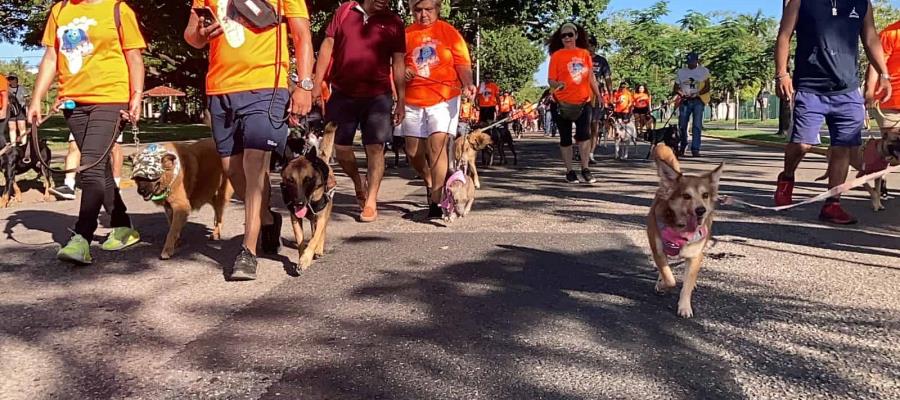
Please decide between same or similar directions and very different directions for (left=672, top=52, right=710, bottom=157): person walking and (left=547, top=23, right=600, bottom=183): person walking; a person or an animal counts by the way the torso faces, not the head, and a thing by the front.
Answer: same or similar directions

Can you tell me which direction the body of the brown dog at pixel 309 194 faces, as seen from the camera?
toward the camera

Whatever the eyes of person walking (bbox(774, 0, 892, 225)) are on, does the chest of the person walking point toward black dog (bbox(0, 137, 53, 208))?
no

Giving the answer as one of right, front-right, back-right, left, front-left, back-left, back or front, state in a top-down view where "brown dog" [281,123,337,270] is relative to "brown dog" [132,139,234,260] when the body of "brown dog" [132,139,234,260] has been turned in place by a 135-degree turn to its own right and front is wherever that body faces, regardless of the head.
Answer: back-right

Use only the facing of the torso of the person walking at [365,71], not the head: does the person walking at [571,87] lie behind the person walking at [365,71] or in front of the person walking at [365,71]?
behind

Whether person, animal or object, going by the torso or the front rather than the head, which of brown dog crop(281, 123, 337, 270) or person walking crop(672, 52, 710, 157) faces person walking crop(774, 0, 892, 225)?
person walking crop(672, 52, 710, 157)

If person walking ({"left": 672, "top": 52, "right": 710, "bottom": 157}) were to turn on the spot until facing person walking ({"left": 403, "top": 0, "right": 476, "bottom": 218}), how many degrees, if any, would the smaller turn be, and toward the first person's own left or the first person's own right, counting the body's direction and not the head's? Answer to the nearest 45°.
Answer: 0° — they already face them

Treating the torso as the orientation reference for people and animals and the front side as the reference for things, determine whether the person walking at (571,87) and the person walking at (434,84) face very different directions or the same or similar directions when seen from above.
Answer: same or similar directions

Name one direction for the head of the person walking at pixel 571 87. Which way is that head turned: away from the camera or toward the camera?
toward the camera

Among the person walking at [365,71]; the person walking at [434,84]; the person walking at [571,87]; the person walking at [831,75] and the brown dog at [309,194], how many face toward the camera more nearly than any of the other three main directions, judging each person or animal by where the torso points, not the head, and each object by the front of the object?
5

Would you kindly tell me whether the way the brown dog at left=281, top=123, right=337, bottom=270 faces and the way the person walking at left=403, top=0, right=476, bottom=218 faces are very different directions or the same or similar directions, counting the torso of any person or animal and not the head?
same or similar directions

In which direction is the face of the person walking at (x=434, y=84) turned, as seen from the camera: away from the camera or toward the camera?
toward the camera

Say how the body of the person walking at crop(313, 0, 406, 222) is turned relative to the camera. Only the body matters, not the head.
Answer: toward the camera

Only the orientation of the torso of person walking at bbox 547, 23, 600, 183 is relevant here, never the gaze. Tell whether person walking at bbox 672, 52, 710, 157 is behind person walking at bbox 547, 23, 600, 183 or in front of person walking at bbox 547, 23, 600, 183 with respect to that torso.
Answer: behind

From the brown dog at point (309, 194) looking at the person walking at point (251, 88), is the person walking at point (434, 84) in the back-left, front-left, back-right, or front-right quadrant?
back-right

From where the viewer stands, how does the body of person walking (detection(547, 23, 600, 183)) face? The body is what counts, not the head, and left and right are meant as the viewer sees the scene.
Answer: facing the viewer
